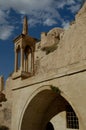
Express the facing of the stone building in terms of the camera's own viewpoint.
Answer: facing the viewer and to the left of the viewer
